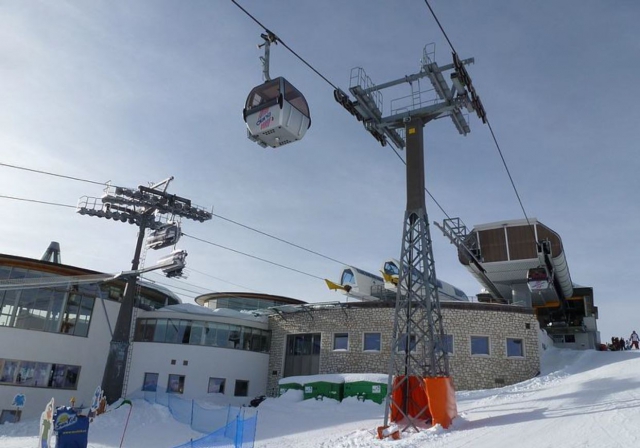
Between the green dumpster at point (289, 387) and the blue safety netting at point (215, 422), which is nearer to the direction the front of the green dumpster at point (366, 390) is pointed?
the blue safety netting

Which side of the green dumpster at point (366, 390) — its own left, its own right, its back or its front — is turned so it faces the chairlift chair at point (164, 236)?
right

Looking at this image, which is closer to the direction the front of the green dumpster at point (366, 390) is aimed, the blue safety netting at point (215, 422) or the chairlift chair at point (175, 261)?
the blue safety netting

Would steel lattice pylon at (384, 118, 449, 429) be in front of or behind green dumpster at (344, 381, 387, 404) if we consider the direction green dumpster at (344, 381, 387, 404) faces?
in front

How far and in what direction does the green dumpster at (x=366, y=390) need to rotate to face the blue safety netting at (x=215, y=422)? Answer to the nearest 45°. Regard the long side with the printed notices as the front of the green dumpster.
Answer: approximately 45° to its right

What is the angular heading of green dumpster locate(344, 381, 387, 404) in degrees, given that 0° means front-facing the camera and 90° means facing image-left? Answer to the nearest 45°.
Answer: approximately 0°

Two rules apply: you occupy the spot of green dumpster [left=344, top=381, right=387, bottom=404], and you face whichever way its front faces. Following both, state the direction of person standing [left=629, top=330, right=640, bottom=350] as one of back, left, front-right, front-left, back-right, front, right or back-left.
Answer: back-left

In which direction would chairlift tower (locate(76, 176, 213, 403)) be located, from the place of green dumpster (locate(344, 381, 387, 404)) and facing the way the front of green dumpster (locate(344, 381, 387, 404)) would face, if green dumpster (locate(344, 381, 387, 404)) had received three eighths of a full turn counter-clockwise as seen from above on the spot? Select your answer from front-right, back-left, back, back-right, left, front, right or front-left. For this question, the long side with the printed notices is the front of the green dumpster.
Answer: back-left

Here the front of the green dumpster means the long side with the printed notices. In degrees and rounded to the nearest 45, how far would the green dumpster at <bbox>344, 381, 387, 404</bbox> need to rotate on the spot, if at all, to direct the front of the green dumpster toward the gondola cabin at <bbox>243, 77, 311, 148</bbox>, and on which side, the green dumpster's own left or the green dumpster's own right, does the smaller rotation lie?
0° — it already faces it

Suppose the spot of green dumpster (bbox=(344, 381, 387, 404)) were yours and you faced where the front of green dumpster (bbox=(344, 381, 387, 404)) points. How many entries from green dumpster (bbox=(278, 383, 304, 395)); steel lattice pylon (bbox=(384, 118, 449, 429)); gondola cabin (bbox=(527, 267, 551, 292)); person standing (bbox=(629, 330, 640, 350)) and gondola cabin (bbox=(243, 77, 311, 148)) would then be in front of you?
2

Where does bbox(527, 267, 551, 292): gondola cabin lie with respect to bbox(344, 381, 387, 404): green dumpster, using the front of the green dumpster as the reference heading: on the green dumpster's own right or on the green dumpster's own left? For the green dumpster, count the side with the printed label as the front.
on the green dumpster's own left

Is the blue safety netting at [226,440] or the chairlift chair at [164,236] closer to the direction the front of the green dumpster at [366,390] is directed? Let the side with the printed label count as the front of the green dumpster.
the blue safety netting
